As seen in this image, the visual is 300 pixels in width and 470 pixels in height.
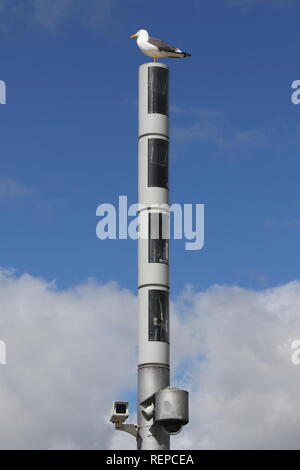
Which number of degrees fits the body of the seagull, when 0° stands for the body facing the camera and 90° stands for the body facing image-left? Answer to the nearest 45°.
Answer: approximately 90°
